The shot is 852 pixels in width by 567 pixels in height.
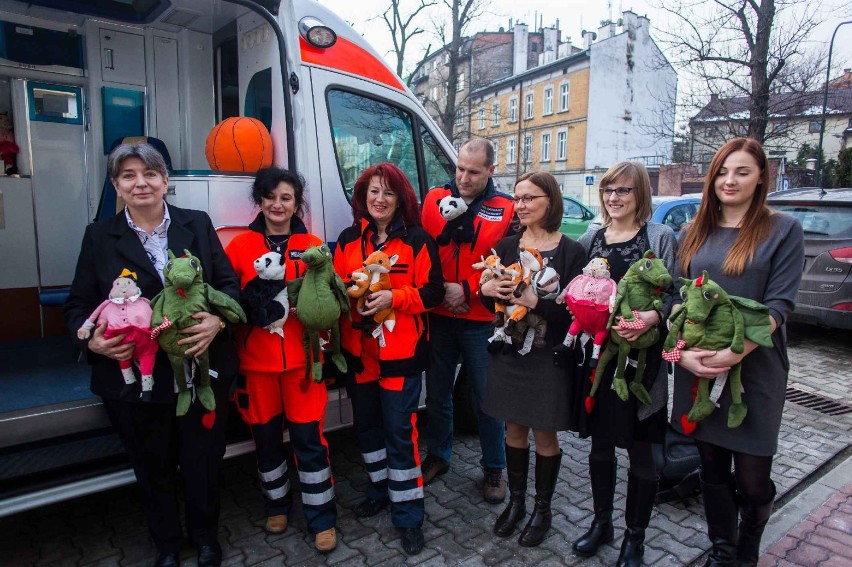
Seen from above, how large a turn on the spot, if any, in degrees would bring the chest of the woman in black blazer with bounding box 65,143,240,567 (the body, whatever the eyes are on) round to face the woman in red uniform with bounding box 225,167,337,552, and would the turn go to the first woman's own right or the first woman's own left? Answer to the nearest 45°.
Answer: approximately 90° to the first woman's own left

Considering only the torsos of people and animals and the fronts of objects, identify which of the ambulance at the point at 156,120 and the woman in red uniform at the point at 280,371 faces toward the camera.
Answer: the woman in red uniform

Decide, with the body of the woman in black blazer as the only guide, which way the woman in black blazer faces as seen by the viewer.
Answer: toward the camera

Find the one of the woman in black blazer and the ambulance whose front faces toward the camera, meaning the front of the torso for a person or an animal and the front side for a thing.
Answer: the woman in black blazer

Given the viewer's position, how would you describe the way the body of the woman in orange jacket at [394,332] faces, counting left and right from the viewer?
facing the viewer and to the left of the viewer

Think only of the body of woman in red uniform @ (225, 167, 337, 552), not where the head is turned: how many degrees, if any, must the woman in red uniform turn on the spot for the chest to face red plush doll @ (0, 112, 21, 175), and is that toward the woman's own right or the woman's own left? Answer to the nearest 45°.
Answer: approximately 135° to the woman's own right

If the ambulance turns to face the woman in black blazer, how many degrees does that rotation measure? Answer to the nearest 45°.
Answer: approximately 135° to its right

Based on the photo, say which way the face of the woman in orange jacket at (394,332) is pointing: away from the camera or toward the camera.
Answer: toward the camera

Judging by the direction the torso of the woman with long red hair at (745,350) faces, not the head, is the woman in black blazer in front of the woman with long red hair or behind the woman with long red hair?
in front

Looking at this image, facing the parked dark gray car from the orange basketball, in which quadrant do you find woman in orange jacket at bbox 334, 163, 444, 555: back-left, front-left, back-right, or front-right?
front-right

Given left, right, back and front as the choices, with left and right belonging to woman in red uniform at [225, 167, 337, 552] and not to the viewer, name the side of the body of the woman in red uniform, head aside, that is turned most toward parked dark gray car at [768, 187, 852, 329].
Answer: left

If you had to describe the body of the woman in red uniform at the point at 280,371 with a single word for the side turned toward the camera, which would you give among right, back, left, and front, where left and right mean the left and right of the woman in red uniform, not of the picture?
front

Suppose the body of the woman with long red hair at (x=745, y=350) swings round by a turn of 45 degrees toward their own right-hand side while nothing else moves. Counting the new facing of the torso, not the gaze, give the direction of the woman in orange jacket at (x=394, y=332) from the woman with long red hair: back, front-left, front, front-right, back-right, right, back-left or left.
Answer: front

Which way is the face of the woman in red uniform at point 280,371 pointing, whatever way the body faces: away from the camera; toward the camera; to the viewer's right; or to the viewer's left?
toward the camera
